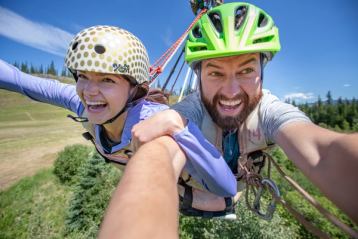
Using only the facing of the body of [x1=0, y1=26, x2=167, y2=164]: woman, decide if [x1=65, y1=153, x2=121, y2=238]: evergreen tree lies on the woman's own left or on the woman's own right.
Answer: on the woman's own right

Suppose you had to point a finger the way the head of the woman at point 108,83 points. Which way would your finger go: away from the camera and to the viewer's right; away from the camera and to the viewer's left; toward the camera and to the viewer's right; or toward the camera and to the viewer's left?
toward the camera and to the viewer's left

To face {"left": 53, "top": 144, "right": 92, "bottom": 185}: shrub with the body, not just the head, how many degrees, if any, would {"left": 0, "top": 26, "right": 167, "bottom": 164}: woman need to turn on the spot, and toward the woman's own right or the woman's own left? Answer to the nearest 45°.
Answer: approximately 135° to the woman's own right

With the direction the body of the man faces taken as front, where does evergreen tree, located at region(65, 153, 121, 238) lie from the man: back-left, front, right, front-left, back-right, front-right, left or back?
back-right

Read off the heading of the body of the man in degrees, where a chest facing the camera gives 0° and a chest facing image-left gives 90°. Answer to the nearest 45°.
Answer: approximately 0°

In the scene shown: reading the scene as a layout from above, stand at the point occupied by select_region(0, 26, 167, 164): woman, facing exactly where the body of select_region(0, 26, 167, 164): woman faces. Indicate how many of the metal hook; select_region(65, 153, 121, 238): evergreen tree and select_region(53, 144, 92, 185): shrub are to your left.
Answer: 1

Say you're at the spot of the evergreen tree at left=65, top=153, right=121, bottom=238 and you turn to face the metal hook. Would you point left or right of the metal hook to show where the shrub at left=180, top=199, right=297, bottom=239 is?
left

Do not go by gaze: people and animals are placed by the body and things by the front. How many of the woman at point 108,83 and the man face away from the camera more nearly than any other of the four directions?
0

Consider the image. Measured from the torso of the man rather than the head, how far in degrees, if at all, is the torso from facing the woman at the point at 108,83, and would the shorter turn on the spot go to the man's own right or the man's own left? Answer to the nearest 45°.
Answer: approximately 90° to the man's own right

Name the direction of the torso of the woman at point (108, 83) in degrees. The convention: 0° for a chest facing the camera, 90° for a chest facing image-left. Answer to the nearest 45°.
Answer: approximately 45°

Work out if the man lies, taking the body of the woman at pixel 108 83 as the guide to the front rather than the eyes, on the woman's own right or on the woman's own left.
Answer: on the woman's own left

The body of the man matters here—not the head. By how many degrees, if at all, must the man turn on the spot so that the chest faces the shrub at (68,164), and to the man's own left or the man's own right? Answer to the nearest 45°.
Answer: approximately 135° to the man's own right
